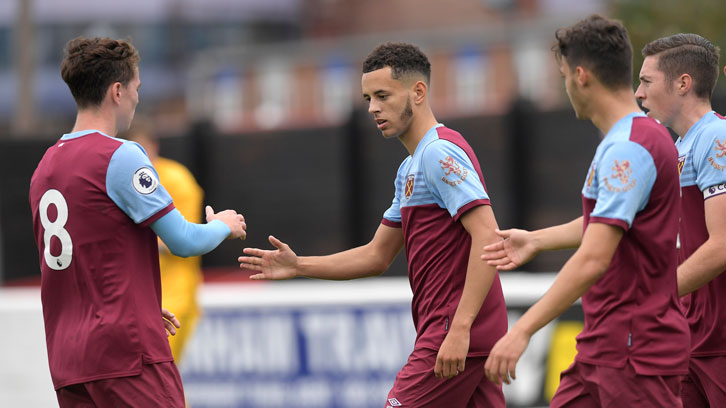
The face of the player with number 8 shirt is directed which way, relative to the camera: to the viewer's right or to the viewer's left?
to the viewer's right

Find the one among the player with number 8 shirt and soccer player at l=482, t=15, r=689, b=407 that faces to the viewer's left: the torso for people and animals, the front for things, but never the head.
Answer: the soccer player

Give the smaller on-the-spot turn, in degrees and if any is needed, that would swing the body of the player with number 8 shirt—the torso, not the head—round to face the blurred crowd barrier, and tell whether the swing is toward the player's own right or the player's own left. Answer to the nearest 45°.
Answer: approximately 45° to the player's own left

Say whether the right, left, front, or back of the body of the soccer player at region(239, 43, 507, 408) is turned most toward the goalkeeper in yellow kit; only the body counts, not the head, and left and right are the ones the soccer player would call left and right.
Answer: right

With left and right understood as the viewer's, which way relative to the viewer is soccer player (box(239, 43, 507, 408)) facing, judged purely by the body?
facing the viewer and to the left of the viewer

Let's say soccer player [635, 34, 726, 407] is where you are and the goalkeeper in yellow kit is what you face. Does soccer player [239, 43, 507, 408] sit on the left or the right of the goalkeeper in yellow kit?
left

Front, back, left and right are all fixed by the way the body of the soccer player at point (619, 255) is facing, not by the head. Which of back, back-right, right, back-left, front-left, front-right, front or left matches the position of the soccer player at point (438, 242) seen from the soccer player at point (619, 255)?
front-right

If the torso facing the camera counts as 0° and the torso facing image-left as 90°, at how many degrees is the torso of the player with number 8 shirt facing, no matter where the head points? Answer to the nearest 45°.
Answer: approximately 225°

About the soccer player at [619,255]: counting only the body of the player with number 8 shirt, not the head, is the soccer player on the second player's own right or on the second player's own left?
on the second player's own right

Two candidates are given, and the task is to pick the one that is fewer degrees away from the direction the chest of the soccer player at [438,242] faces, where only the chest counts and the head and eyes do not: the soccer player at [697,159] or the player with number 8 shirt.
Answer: the player with number 8 shirt

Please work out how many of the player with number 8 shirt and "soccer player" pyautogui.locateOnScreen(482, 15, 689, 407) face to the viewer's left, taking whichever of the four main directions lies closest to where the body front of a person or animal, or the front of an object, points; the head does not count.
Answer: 1

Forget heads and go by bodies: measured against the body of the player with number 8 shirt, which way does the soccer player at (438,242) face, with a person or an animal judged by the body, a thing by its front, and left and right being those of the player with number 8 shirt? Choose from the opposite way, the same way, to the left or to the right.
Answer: the opposite way

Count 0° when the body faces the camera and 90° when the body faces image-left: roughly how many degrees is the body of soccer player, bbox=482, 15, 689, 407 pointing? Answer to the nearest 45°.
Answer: approximately 90°

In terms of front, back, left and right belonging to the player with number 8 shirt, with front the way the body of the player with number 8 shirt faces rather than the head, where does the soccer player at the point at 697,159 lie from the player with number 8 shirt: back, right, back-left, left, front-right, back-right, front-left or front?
front-right

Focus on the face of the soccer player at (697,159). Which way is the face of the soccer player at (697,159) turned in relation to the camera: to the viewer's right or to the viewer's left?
to the viewer's left

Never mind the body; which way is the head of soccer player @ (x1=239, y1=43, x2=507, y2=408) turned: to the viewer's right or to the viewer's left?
to the viewer's left

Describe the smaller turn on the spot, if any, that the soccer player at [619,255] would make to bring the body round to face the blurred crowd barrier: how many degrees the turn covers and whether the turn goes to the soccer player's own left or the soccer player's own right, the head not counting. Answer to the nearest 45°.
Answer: approximately 45° to the soccer player's own right

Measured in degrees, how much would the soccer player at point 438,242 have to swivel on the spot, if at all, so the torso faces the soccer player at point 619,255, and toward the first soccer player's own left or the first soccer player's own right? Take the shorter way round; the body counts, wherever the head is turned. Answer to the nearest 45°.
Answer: approximately 90° to the first soccer player's own left
